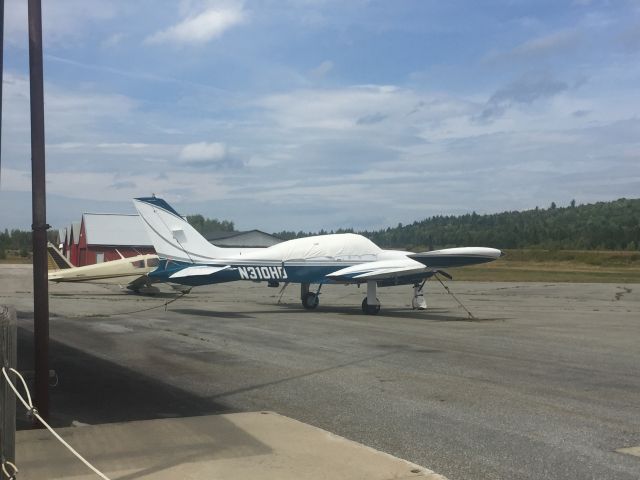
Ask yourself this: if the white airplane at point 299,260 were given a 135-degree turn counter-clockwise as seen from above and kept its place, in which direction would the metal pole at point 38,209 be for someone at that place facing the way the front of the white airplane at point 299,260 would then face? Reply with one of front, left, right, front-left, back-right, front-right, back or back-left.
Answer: left

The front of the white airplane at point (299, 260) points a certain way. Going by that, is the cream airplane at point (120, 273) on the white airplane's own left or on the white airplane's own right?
on the white airplane's own left

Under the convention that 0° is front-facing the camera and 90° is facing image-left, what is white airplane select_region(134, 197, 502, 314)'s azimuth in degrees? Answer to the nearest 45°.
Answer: approximately 225°
